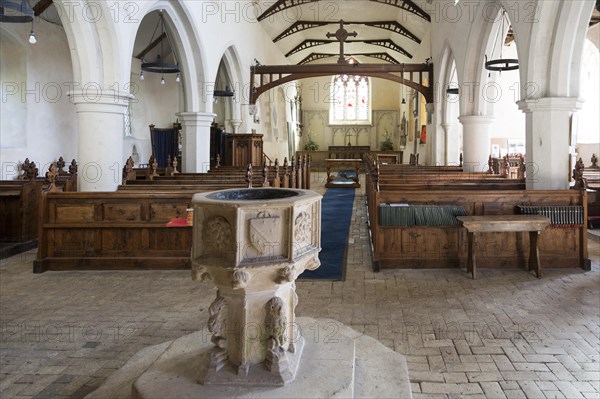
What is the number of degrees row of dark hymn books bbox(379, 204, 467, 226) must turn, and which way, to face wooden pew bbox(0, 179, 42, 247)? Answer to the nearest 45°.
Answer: approximately 90° to its right

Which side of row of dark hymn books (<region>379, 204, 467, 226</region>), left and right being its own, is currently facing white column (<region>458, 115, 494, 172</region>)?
back

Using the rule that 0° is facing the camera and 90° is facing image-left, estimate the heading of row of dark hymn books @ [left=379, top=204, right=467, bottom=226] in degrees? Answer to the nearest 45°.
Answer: approximately 0°

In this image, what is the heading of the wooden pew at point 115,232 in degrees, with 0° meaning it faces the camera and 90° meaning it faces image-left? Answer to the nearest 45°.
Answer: approximately 180°

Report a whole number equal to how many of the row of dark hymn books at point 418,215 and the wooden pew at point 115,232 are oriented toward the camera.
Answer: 1
